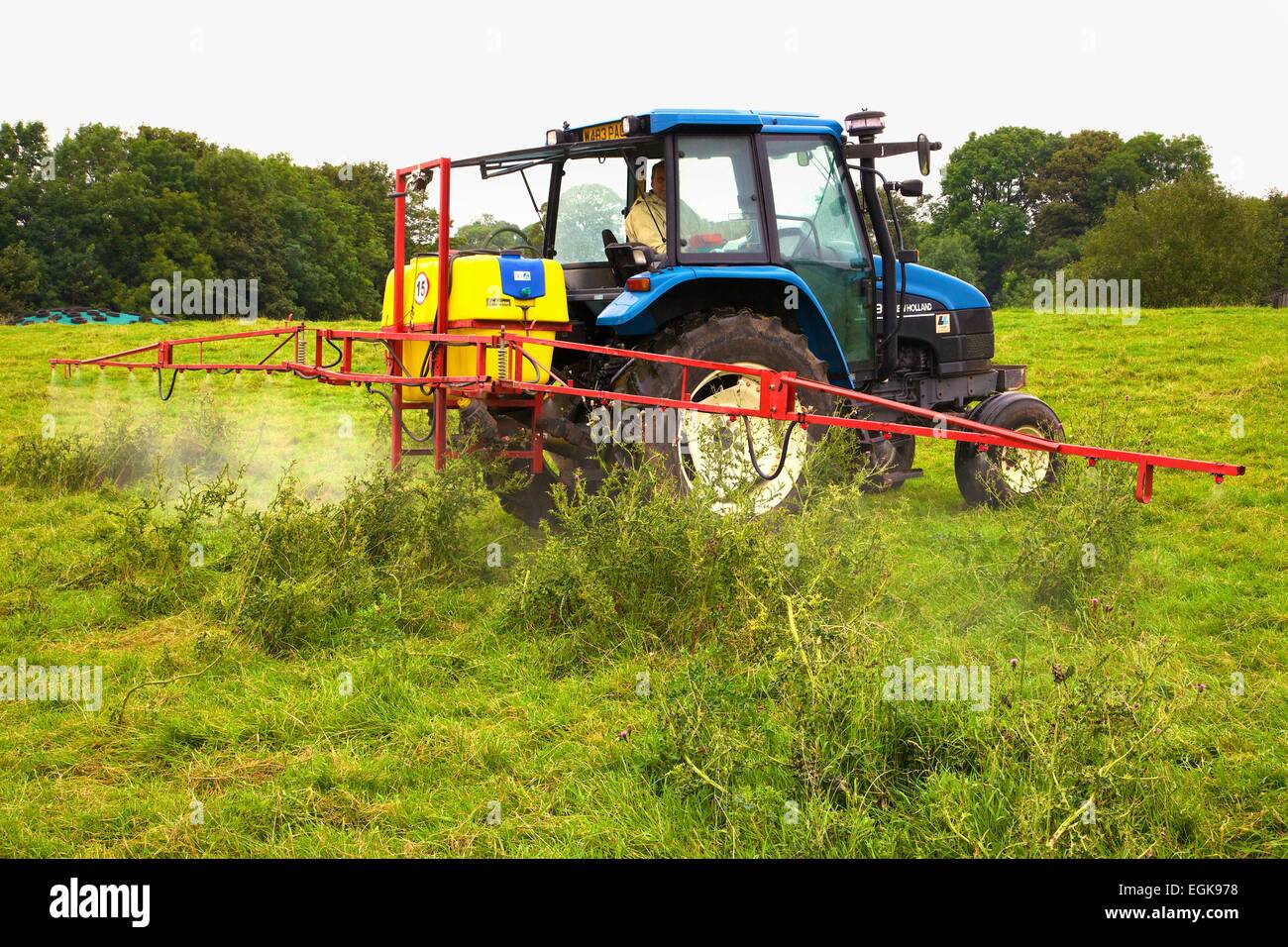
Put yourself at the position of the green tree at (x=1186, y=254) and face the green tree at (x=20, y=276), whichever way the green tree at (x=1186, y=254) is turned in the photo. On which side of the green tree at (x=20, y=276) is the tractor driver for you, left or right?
left

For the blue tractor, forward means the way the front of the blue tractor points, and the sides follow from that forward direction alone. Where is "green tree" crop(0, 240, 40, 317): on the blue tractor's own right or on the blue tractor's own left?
on the blue tractor's own left

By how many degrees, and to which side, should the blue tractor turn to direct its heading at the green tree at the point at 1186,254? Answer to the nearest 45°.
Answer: approximately 45° to its left

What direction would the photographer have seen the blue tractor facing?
facing away from the viewer and to the right of the viewer
